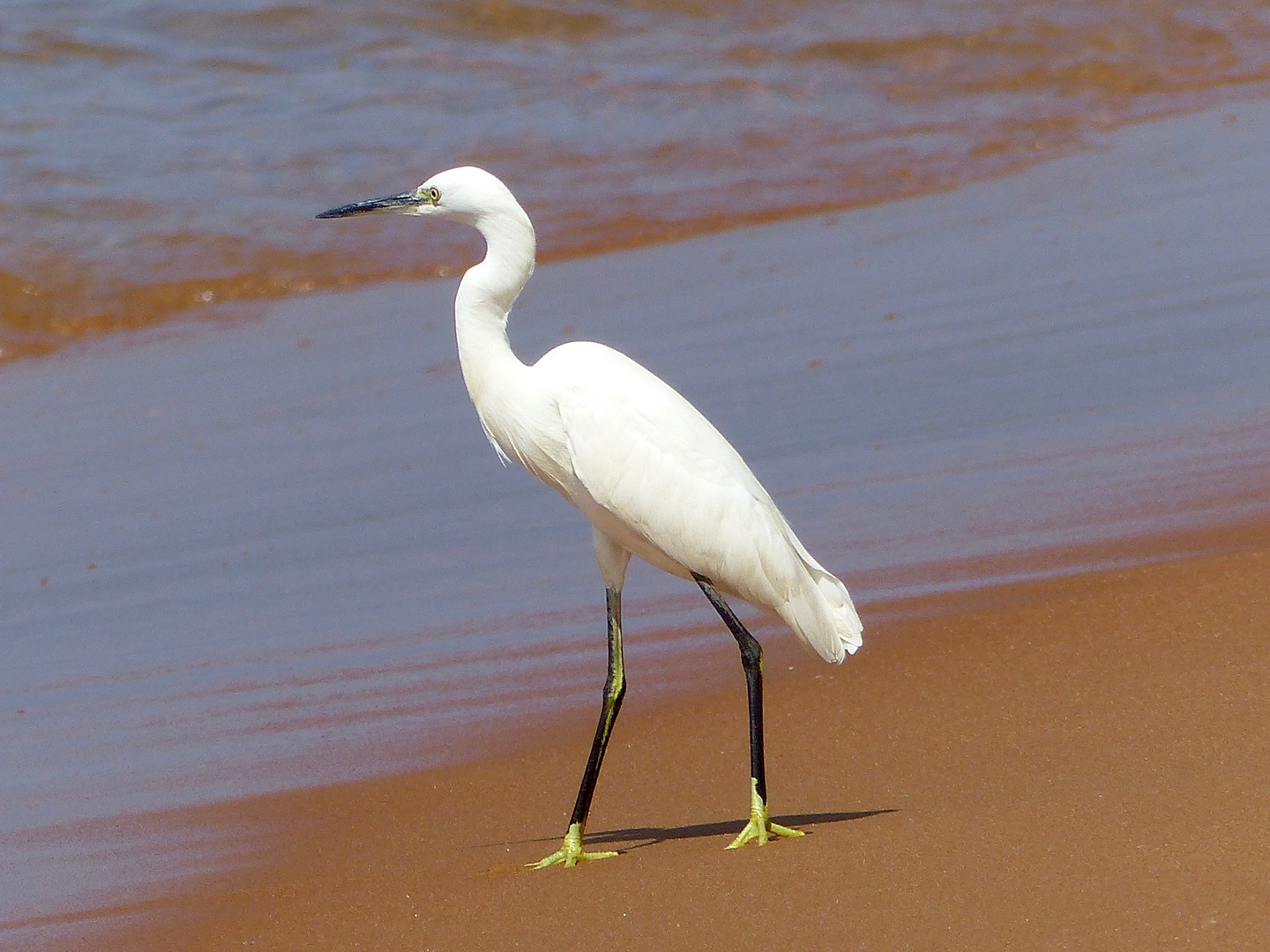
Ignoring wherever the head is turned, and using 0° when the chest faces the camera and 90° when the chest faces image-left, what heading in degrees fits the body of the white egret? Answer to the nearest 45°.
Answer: approximately 90°
